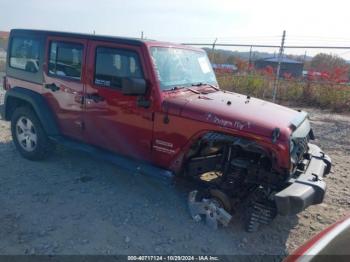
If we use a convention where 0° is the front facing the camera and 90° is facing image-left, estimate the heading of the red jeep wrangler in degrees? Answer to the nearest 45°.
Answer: approximately 315°
